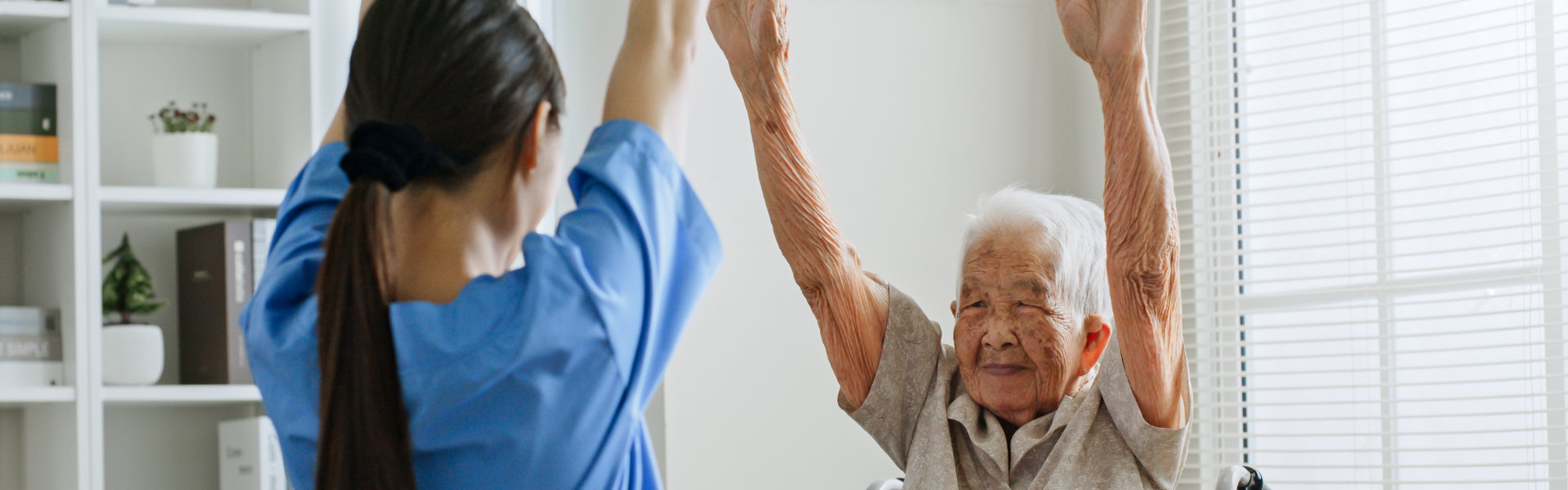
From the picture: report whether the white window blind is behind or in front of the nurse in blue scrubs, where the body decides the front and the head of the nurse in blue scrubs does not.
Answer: in front

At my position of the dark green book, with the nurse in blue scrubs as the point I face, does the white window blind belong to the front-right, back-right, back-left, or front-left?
front-left

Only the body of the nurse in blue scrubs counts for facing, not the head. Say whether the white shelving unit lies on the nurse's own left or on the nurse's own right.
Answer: on the nurse's own left

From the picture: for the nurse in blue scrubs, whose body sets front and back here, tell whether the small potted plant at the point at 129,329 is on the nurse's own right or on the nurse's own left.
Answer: on the nurse's own left

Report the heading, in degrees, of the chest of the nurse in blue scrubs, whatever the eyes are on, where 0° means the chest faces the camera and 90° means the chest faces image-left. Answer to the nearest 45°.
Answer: approximately 225°

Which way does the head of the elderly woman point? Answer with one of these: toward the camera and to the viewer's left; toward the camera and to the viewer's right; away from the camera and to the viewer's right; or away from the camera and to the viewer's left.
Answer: toward the camera and to the viewer's left

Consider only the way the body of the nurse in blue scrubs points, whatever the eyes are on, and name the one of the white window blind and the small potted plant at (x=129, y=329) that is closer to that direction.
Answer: the white window blind

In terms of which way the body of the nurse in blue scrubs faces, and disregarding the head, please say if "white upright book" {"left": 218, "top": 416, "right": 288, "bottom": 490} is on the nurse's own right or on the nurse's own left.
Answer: on the nurse's own left

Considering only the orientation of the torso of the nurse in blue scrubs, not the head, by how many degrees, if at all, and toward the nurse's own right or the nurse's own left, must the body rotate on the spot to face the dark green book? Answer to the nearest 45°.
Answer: approximately 90° to the nurse's own left

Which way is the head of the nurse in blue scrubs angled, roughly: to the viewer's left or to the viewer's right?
to the viewer's right
